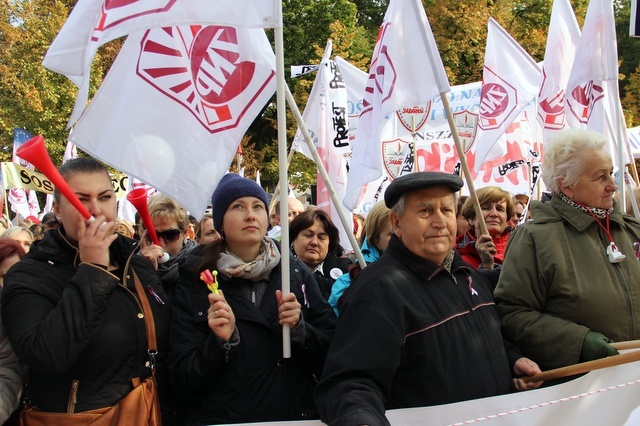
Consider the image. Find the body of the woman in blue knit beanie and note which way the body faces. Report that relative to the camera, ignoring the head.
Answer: toward the camera

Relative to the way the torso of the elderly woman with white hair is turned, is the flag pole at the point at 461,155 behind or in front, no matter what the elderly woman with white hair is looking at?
behind

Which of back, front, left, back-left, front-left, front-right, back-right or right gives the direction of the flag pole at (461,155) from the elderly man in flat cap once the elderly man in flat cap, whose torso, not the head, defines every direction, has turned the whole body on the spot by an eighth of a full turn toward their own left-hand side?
left

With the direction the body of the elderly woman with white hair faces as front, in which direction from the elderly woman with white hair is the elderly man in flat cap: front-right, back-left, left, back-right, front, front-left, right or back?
right

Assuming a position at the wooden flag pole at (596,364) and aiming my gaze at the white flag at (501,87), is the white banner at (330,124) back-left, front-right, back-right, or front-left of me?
front-left

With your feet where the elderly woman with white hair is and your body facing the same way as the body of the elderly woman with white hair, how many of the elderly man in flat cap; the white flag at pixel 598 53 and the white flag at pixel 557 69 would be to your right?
1

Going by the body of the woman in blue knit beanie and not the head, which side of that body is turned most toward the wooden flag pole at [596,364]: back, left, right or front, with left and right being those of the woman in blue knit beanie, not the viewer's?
left

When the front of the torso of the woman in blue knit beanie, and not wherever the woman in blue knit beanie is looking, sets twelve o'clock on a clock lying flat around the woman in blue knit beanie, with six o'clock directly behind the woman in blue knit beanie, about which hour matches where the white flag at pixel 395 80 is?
The white flag is roughly at 7 o'clock from the woman in blue knit beanie.

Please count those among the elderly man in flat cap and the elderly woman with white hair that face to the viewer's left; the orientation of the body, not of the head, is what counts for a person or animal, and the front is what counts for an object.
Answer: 0

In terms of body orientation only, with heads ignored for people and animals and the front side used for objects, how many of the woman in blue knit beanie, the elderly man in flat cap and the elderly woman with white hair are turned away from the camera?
0

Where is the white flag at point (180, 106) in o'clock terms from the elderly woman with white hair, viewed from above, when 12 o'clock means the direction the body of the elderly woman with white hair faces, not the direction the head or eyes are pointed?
The white flag is roughly at 4 o'clock from the elderly woman with white hair.

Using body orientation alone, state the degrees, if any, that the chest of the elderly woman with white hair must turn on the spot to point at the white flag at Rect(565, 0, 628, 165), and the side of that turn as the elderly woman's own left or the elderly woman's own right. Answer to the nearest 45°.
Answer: approximately 135° to the elderly woman's own left

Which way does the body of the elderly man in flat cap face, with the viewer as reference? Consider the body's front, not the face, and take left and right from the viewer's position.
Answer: facing the viewer and to the right of the viewer
